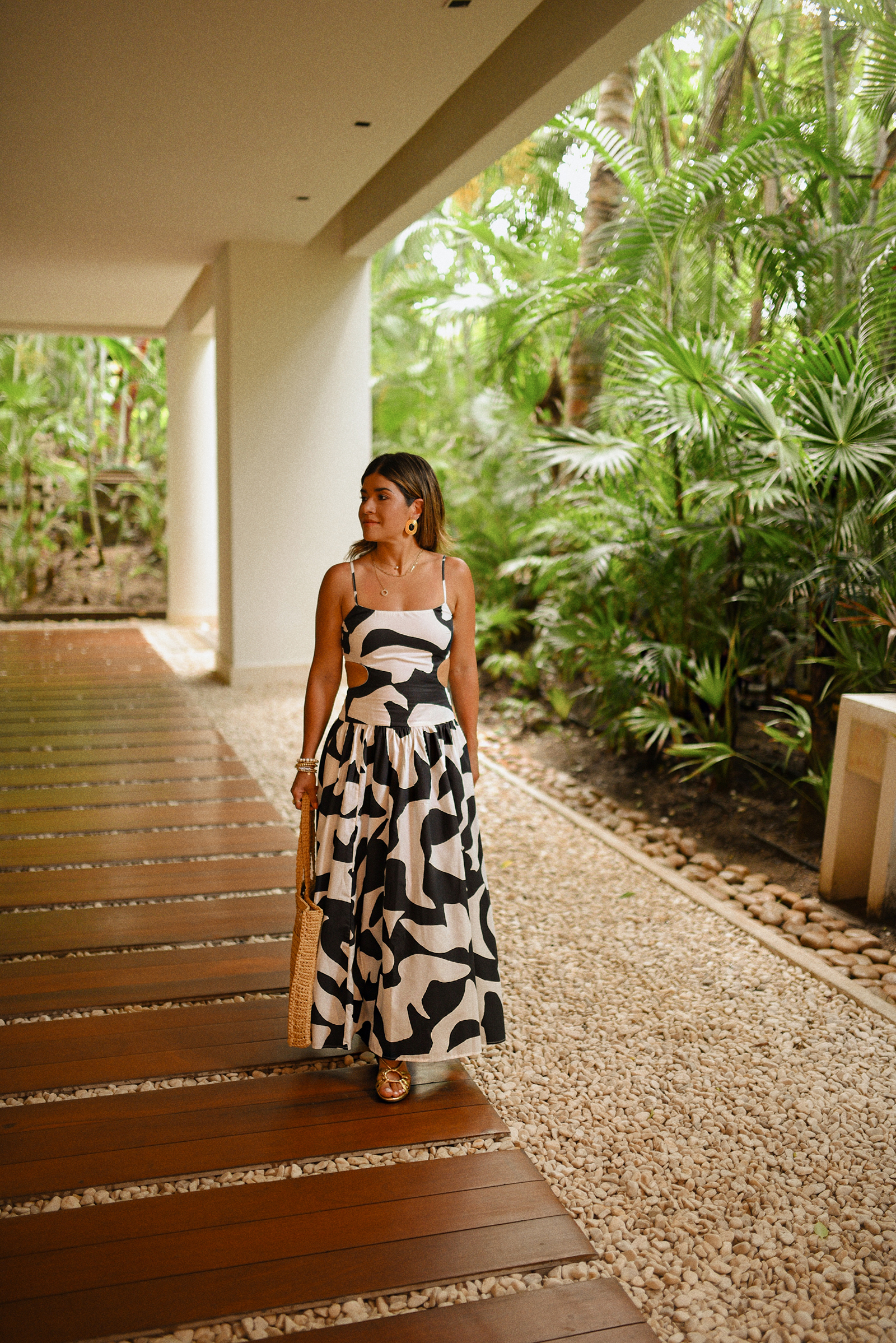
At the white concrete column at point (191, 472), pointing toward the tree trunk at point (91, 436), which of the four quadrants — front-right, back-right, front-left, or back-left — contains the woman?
back-left

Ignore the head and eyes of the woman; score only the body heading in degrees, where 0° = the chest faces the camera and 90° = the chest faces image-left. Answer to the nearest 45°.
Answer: approximately 0°

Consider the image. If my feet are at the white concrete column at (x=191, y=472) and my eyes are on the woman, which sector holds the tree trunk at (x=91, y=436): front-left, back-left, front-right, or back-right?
back-right

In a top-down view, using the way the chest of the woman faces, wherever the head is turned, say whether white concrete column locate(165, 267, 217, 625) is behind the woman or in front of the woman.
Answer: behind

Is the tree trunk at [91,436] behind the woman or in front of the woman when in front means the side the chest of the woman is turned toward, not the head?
behind

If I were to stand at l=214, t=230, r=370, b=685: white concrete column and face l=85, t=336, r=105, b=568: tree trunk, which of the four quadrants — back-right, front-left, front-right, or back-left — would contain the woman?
back-left

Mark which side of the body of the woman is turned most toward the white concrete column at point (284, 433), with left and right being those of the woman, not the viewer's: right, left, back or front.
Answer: back
